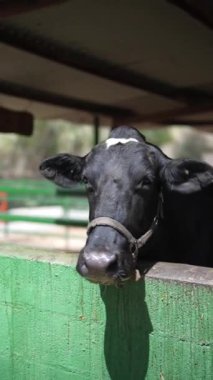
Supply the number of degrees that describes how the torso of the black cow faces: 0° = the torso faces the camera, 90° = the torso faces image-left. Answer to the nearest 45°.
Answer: approximately 45°

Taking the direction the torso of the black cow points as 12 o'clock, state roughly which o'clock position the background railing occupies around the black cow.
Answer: The background railing is roughly at 4 o'clock from the black cow.
